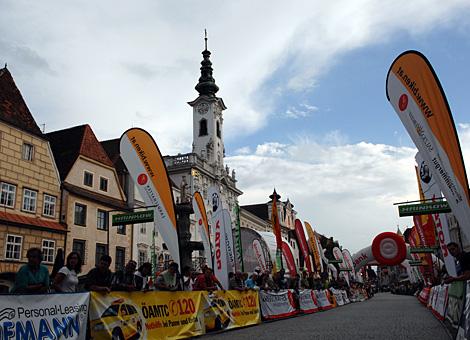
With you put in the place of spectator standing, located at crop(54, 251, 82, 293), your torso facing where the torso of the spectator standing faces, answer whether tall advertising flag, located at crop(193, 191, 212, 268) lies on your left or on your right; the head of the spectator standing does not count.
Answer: on your left

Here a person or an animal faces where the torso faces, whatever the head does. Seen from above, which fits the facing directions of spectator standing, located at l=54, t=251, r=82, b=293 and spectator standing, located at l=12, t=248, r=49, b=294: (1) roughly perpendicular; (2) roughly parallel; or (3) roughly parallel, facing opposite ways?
roughly parallel

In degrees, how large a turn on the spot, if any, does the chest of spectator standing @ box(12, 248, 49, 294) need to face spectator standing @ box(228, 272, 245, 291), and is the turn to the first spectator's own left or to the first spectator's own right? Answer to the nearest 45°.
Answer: approximately 90° to the first spectator's own left

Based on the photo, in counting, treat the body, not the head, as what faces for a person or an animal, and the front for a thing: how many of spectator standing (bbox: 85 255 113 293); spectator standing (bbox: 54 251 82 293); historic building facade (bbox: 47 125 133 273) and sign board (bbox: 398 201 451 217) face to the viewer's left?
0

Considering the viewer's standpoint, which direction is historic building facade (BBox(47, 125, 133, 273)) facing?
facing the viewer and to the right of the viewer

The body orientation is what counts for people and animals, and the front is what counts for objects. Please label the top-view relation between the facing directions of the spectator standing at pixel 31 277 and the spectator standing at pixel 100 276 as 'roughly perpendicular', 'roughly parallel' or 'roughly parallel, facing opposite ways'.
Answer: roughly parallel

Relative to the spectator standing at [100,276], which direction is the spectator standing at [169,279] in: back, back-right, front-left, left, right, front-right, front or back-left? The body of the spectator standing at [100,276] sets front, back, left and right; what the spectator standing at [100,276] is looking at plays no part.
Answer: left

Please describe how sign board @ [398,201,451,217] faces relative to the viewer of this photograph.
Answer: facing the viewer

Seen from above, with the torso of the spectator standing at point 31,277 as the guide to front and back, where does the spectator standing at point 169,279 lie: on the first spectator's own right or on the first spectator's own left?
on the first spectator's own left

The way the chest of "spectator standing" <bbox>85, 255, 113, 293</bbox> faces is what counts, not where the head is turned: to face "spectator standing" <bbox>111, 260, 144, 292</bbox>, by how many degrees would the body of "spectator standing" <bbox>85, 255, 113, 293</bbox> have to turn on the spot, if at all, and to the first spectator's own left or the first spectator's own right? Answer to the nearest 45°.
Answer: approximately 90° to the first spectator's own left

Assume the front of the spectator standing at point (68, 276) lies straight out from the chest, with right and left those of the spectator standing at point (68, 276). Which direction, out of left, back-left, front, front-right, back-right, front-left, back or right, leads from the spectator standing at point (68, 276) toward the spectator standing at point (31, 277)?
right

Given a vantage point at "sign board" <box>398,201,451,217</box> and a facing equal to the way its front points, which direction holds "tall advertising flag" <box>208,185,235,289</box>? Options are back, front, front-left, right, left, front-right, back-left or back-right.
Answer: right

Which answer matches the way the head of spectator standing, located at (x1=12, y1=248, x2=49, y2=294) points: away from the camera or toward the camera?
toward the camera

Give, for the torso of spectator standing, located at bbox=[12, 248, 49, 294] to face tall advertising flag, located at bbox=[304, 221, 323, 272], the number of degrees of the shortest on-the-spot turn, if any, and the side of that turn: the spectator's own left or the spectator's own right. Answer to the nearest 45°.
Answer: approximately 90° to the spectator's own left
